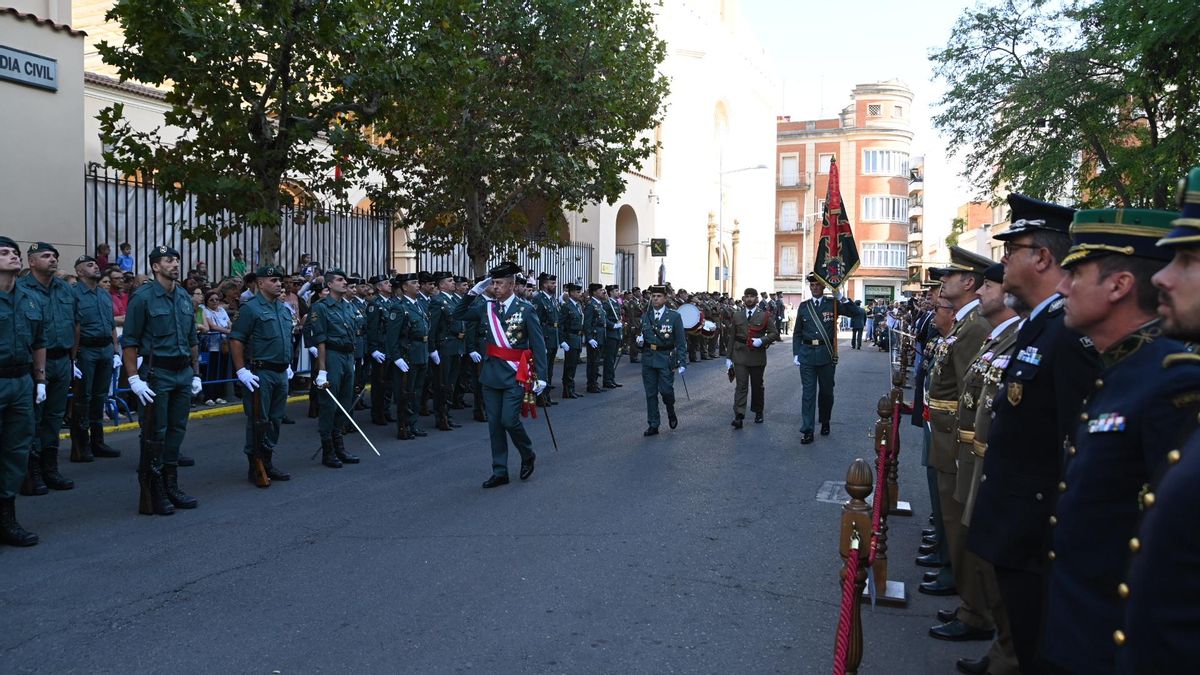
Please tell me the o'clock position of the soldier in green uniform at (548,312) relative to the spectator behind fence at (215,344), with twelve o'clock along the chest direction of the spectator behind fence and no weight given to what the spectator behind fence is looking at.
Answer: The soldier in green uniform is roughly at 10 o'clock from the spectator behind fence.

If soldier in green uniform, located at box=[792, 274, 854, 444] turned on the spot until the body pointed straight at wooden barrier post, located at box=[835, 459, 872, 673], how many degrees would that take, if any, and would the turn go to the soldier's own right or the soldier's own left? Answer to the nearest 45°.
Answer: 0° — they already face it

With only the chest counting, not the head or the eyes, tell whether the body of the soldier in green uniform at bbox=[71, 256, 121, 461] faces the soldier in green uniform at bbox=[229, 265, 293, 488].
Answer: yes

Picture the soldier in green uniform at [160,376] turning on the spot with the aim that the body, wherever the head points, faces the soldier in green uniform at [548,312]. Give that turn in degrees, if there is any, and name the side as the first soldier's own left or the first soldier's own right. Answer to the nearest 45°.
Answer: approximately 90° to the first soldier's own left

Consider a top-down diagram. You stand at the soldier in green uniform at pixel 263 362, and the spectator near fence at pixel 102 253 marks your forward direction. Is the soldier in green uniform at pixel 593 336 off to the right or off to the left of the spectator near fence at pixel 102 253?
right

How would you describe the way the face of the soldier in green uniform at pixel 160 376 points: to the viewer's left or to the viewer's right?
to the viewer's right

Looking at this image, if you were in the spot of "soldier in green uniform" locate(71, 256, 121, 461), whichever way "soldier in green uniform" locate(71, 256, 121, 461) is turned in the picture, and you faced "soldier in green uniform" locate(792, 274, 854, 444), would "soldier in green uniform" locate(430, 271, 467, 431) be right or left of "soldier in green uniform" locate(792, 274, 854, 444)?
left
